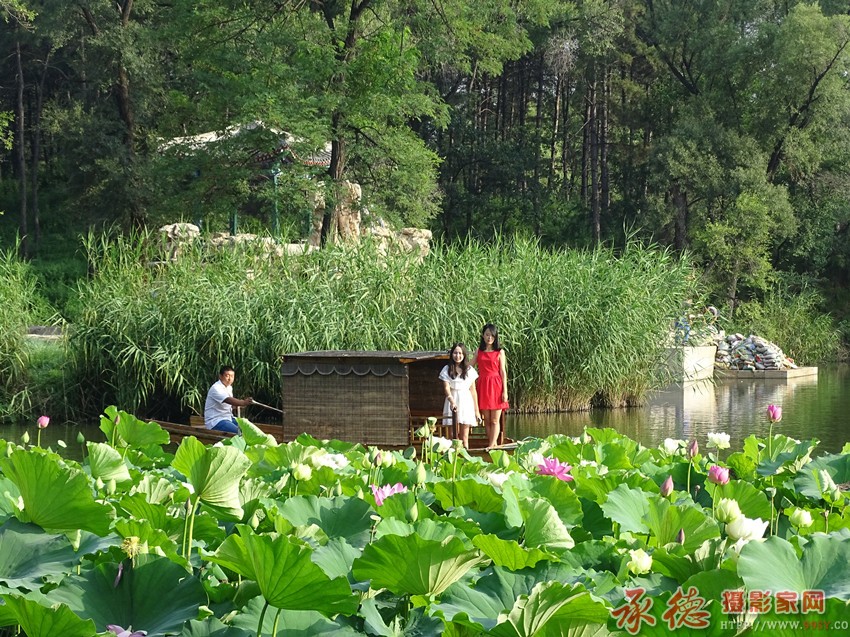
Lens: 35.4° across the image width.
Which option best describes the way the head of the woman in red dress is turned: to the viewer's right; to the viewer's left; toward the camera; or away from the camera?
toward the camera

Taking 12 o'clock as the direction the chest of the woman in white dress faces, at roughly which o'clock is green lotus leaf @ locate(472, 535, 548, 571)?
The green lotus leaf is roughly at 12 o'clock from the woman in white dress.

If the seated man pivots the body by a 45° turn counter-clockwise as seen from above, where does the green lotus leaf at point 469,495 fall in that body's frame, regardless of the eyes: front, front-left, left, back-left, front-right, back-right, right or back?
back-right

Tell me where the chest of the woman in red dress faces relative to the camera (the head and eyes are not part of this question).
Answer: toward the camera

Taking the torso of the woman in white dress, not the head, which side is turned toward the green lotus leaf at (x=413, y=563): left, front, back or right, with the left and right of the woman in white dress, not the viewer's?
front

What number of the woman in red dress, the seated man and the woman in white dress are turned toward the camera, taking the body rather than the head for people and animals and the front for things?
2

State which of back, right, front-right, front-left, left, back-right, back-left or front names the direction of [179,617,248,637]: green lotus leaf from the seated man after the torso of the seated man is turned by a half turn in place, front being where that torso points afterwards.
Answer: left

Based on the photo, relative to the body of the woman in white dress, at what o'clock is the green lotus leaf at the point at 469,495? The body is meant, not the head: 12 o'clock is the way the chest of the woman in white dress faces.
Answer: The green lotus leaf is roughly at 12 o'clock from the woman in white dress.

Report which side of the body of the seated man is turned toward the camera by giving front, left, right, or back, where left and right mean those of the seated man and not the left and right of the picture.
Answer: right

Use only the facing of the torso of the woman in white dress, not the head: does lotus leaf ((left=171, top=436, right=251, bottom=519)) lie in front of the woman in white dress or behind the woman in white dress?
in front

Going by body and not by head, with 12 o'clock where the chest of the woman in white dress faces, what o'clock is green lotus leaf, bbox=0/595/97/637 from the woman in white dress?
The green lotus leaf is roughly at 12 o'clock from the woman in white dress.

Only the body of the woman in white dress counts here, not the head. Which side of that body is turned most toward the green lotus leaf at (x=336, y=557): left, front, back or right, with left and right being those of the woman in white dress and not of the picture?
front

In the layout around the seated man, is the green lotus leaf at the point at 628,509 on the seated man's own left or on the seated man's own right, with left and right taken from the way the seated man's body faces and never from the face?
on the seated man's own right

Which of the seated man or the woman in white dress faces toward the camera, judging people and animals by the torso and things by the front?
the woman in white dress
